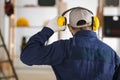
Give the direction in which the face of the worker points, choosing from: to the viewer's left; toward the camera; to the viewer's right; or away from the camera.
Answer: away from the camera

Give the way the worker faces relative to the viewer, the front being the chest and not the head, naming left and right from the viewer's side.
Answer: facing away from the viewer

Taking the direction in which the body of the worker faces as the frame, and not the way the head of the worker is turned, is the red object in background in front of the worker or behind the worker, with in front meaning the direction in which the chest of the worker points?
in front
